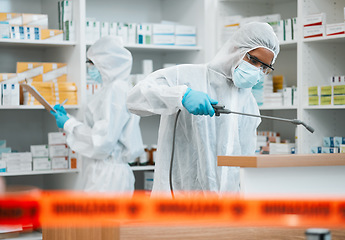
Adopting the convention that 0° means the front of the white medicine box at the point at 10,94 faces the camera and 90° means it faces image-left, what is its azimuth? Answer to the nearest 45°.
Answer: approximately 0°

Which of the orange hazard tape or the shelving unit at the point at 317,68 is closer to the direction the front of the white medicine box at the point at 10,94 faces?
the orange hazard tape

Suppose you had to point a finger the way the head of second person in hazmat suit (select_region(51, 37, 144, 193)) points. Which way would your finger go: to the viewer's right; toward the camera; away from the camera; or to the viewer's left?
to the viewer's left

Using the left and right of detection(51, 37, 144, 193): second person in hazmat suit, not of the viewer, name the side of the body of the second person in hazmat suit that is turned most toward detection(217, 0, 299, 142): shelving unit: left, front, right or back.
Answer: back

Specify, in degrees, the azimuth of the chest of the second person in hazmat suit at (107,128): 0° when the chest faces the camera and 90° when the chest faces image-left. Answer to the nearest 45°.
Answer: approximately 90°

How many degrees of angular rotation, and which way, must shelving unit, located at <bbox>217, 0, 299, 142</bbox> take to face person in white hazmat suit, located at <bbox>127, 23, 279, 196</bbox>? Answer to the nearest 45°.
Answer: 0° — it already faces them

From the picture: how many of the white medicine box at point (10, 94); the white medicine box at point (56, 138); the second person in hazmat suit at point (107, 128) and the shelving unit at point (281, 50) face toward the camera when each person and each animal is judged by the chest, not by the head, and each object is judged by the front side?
3

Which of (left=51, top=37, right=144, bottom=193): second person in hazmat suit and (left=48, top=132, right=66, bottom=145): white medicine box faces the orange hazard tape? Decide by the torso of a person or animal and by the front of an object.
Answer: the white medicine box
